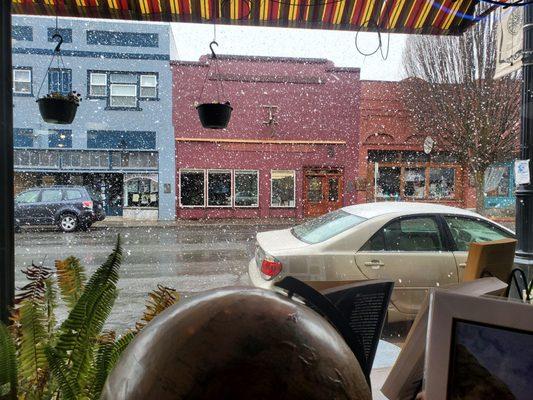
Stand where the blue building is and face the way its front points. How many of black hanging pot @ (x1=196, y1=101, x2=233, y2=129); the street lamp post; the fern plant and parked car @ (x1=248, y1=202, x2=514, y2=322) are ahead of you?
4

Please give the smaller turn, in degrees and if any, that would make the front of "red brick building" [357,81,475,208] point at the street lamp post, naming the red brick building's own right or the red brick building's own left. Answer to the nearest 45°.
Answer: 0° — it already faces it

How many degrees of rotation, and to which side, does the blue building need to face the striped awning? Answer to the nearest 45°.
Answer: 0° — it already faces it

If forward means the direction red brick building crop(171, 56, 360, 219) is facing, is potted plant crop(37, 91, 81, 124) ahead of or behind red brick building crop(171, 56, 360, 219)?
ahead

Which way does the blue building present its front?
toward the camera

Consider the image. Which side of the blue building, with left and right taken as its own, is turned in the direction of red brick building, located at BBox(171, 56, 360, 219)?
left

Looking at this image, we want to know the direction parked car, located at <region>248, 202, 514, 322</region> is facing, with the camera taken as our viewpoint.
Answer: facing to the right of the viewer

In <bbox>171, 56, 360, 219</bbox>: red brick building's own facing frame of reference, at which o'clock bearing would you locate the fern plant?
The fern plant is roughly at 12 o'clock from the red brick building.

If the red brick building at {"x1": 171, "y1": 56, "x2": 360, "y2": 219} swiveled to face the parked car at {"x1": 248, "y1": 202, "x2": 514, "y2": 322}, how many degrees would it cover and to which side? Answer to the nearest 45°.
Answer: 0° — it already faces it

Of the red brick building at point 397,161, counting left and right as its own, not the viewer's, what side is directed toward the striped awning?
front

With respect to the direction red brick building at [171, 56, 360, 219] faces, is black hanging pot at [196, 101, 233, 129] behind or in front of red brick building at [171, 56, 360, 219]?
in front

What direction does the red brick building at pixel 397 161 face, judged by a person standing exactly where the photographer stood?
facing the viewer

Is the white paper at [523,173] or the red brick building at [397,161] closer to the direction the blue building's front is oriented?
the white paper

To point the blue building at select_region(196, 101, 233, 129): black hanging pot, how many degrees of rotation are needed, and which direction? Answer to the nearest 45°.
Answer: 0° — it already faces it

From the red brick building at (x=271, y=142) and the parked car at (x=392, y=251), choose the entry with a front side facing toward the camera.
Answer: the red brick building

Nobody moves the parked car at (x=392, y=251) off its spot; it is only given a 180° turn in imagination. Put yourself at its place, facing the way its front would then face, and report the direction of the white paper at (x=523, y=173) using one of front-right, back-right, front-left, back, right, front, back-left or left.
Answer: back

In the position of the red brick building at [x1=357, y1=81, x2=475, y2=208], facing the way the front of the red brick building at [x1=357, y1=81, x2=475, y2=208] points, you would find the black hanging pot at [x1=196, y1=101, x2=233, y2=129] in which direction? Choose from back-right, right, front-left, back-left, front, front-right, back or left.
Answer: front
